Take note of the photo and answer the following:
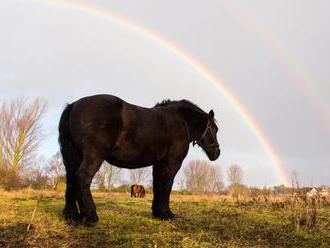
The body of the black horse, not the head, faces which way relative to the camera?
to the viewer's right
